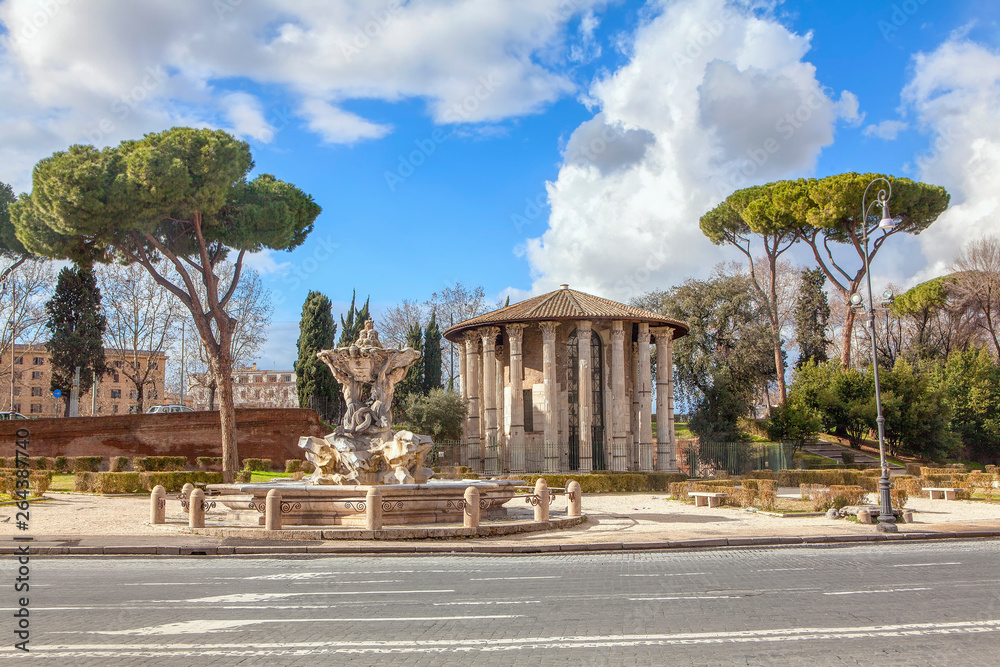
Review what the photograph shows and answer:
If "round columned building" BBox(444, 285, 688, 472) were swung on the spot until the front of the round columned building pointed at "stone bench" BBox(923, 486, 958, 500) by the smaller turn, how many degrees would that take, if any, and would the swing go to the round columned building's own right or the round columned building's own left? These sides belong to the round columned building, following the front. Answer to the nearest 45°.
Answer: approximately 45° to the round columned building's own left

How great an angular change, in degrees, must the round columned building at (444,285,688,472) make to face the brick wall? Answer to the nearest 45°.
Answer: approximately 90° to its right

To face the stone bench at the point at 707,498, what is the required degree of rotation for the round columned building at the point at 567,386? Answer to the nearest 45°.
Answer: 0° — it already faces it

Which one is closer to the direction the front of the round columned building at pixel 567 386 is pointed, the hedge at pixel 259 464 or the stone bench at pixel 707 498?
the stone bench

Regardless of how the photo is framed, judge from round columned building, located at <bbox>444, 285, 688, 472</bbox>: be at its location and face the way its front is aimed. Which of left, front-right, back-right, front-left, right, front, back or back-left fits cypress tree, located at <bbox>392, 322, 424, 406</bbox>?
back-right

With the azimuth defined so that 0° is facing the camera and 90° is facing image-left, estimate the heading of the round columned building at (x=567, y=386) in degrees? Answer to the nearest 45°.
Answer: approximately 0°

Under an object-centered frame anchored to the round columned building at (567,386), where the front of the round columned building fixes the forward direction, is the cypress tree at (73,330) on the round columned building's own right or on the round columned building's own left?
on the round columned building's own right

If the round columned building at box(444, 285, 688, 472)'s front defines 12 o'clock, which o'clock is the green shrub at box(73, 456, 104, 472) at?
The green shrub is roughly at 2 o'clock from the round columned building.

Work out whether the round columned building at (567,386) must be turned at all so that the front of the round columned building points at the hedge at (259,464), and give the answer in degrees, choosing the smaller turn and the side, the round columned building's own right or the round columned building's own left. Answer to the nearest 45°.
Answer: approximately 90° to the round columned building's own right

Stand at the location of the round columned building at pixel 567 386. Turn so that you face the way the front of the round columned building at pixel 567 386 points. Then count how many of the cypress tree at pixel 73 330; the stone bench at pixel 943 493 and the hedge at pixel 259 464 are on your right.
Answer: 2
